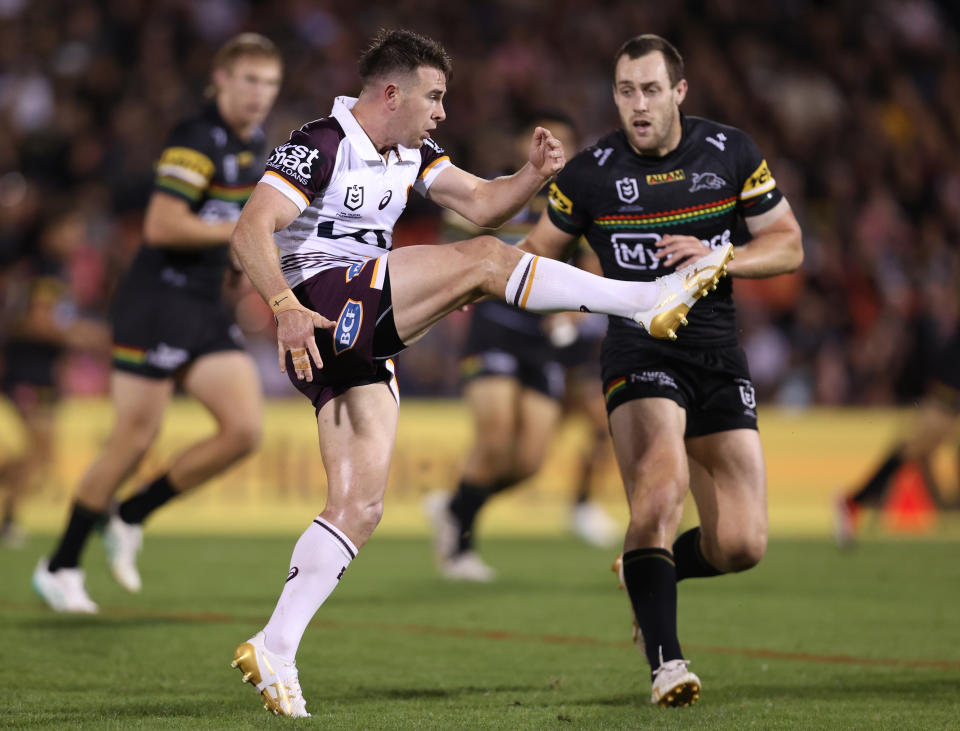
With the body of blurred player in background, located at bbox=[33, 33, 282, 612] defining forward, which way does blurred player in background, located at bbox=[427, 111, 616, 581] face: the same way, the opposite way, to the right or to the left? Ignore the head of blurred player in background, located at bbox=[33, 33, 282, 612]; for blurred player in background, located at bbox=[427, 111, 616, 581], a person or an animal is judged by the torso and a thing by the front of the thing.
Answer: the same way

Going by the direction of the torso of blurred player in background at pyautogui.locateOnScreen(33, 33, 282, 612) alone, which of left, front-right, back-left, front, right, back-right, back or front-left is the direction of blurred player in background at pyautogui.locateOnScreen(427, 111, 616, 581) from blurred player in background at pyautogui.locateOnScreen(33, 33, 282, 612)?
left

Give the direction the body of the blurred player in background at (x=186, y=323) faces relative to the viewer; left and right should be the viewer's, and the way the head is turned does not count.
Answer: facing the viewer and to the right of the viewer

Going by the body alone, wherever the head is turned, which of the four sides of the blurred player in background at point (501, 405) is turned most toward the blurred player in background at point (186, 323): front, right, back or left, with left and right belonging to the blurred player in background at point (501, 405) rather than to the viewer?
right

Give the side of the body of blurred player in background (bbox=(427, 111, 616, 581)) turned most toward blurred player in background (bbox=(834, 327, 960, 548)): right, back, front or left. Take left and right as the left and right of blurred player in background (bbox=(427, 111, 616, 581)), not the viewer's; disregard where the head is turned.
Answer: left
